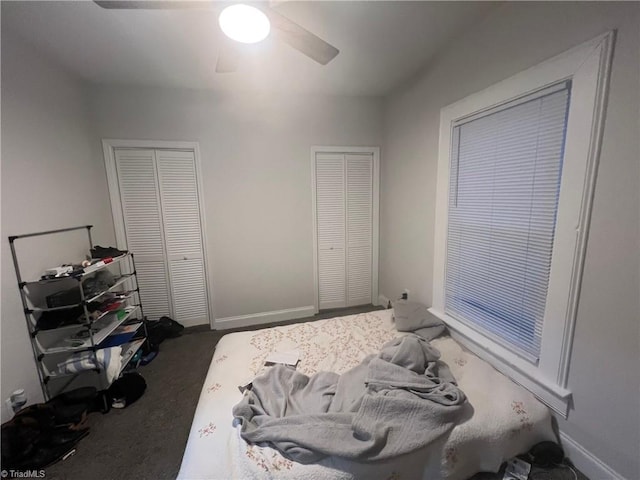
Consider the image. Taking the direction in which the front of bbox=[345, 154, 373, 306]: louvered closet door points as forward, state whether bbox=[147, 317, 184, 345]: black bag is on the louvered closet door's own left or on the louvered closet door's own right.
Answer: on the louvered closet door's own right

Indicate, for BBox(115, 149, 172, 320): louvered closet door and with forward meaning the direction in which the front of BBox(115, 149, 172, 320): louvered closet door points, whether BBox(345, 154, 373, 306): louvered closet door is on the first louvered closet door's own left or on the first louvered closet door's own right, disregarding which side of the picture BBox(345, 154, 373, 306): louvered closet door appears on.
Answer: on the first louvered closet door's own left

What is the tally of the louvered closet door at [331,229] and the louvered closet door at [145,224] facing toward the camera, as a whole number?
2

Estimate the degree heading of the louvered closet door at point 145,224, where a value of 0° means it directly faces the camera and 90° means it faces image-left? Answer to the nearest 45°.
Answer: approximately 0°

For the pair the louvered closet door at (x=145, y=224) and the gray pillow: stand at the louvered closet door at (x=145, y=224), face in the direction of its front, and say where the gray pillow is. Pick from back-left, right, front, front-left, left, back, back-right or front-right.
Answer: front-left

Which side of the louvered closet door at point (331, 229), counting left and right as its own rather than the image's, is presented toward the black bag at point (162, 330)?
right

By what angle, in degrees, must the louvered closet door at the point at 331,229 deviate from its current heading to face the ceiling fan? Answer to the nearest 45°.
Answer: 0° — it already faces it

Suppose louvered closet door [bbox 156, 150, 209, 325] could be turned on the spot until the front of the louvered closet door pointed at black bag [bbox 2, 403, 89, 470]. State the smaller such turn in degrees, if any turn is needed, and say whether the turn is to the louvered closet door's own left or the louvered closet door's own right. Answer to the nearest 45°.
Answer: approximately 45° to the louvered closet door's own right
